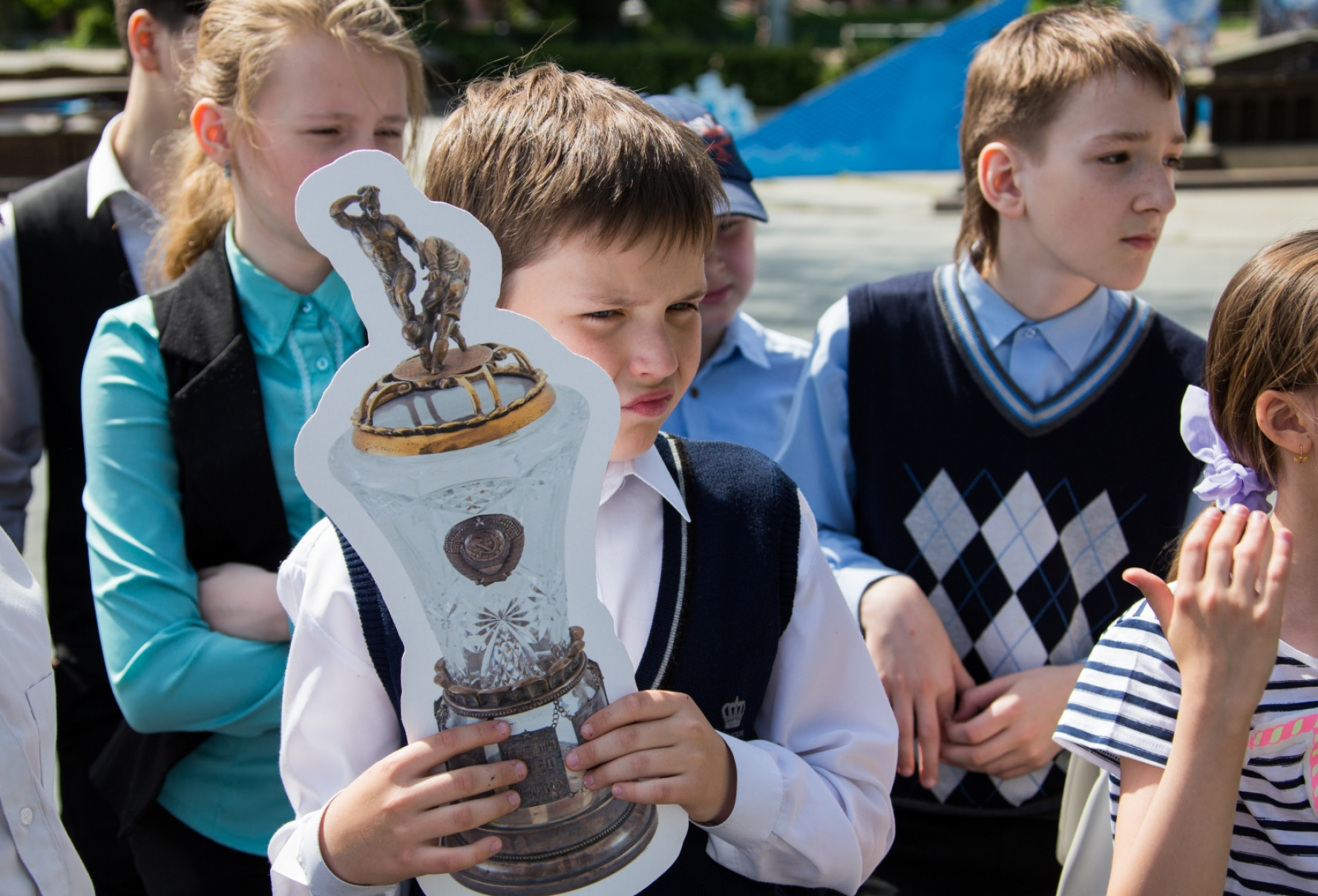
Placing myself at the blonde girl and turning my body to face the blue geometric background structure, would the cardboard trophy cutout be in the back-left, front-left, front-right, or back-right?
back-right

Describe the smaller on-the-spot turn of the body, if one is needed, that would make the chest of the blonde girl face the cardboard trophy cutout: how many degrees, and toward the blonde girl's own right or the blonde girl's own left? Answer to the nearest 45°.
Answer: approximately 45° to the blonde girl's own right

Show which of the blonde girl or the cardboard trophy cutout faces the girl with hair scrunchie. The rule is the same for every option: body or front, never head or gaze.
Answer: the blonde girl

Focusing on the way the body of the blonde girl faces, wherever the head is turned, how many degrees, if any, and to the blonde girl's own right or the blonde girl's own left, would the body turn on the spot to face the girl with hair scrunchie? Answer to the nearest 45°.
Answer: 0° — they already face them

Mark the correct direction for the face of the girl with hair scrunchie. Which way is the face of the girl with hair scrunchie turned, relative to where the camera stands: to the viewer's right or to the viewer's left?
to the viewer's right

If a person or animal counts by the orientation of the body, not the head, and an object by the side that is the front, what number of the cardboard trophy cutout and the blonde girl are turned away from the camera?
0

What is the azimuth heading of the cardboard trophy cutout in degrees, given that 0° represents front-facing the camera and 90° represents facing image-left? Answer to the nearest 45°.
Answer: approximately 0°

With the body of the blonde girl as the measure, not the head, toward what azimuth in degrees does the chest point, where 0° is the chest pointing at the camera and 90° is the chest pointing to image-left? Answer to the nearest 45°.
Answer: approximately 315°

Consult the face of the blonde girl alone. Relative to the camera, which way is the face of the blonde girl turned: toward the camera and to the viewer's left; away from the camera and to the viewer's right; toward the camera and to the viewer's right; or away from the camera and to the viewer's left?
toward the camera and to the viewer's right

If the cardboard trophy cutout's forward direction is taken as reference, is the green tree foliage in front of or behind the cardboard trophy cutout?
behind
